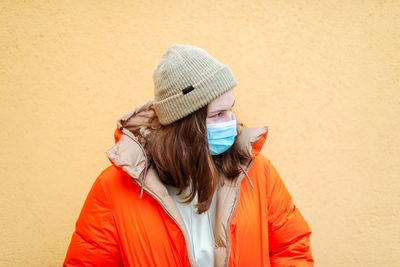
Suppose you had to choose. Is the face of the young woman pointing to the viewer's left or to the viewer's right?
to the viewer's right

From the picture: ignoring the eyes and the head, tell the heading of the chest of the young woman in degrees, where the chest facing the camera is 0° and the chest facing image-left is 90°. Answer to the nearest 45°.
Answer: approximately 0°
